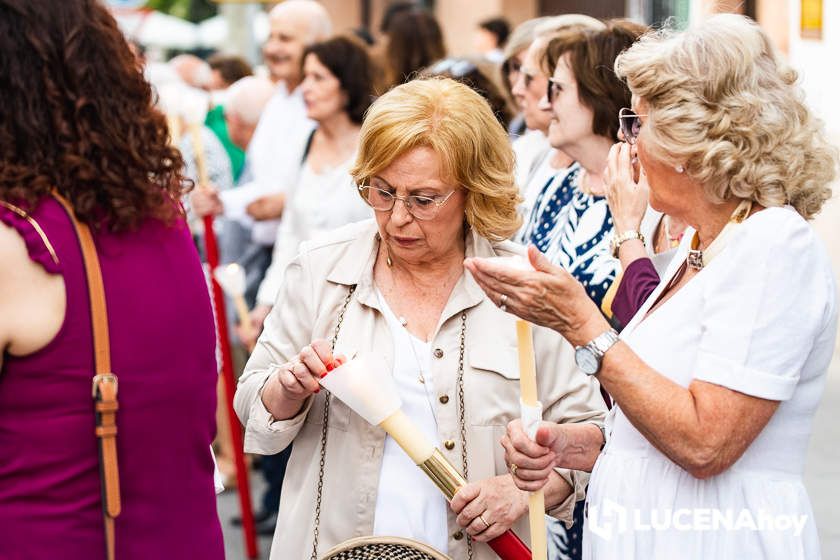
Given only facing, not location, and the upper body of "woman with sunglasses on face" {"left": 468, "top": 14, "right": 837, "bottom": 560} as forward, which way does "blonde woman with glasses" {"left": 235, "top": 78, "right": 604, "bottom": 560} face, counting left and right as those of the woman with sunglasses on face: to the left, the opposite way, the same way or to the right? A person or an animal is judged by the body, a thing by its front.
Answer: to the left

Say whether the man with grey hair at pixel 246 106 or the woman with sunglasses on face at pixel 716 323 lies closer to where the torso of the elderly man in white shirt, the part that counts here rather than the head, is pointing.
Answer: the woman with sunglasses on face

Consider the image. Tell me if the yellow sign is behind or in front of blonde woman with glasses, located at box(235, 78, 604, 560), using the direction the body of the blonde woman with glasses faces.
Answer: behind

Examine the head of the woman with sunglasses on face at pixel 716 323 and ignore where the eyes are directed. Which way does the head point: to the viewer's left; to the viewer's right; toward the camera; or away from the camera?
to the viewer's left

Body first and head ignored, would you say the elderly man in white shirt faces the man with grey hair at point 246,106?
no

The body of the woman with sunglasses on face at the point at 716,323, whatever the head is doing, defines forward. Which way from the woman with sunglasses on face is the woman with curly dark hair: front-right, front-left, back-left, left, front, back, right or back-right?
front

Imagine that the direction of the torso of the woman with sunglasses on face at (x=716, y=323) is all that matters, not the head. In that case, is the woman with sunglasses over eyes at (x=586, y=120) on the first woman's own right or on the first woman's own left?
on the first woman's own right

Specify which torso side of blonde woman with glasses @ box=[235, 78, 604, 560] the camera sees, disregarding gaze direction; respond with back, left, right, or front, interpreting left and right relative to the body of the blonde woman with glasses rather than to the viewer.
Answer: front

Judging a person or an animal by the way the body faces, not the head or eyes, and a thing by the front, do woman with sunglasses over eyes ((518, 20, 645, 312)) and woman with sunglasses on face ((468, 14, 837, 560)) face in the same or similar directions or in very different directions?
same or similar directions

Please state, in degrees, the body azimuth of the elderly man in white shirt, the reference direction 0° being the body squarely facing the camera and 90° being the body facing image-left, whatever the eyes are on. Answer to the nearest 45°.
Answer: approximately 45°

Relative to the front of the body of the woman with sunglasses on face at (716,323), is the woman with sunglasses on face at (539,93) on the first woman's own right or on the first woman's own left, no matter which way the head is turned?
on the first woman's own right

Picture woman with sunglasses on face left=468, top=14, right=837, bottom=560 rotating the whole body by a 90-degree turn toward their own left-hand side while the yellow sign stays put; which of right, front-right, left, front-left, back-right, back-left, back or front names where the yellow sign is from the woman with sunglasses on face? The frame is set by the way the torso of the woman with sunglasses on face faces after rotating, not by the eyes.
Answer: back

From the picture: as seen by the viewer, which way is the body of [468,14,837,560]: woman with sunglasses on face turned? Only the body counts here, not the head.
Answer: to the viewer's left

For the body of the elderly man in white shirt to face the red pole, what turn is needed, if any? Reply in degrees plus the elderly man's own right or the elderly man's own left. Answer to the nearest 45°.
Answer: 0° — they already face it

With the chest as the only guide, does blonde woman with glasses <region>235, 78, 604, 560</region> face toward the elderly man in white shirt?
no

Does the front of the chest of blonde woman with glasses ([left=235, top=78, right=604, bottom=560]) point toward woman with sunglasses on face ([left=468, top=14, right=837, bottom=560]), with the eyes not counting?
no

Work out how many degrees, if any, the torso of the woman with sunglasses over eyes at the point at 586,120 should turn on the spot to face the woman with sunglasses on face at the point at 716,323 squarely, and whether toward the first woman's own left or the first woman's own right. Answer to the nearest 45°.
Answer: approximately 90° to the first woman's own left
